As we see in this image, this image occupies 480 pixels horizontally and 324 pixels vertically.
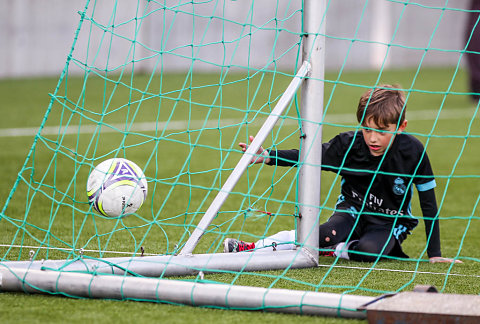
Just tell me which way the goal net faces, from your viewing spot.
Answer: facing away from the viewer and to the right of the viewer

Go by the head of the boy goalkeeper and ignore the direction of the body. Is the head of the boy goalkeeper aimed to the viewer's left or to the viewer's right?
to the viewer's left
